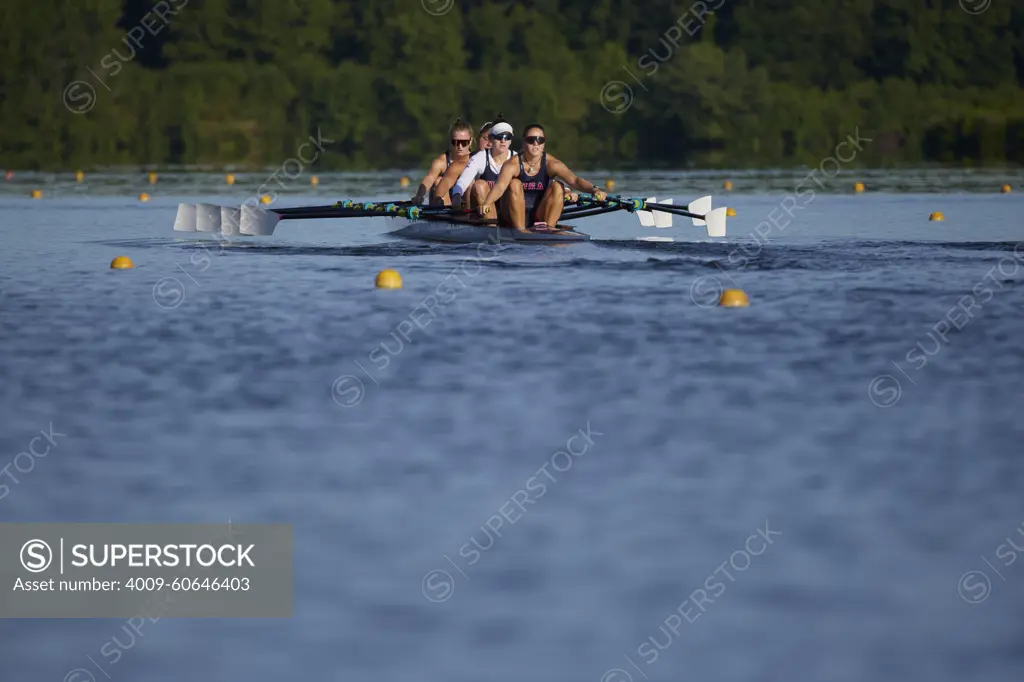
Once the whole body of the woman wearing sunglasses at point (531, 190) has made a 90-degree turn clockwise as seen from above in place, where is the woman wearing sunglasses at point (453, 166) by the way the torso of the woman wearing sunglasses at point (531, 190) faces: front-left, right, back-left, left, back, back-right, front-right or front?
front-right

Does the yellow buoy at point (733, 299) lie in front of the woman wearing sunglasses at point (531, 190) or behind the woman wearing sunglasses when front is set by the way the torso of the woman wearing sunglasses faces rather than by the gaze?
in front

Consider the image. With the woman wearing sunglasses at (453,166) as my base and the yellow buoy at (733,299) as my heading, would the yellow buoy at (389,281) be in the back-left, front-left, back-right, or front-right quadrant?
front-right

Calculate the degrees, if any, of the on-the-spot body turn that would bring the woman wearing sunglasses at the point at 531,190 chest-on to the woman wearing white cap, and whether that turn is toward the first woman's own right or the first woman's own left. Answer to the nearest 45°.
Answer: approximately 135° to the first woman's own right

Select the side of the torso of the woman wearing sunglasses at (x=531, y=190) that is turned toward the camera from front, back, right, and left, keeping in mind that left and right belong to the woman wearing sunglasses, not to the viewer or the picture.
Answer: front

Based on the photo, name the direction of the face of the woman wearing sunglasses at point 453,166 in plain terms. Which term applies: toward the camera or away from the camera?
toward the camera

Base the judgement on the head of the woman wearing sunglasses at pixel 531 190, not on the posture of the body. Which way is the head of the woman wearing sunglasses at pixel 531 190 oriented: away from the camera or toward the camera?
toward the camera

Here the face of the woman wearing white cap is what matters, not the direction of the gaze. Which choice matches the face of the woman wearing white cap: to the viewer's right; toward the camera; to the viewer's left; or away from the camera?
toward the camera

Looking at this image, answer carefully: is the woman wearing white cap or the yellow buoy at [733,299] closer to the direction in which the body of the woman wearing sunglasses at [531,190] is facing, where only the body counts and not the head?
the yellow buoy
